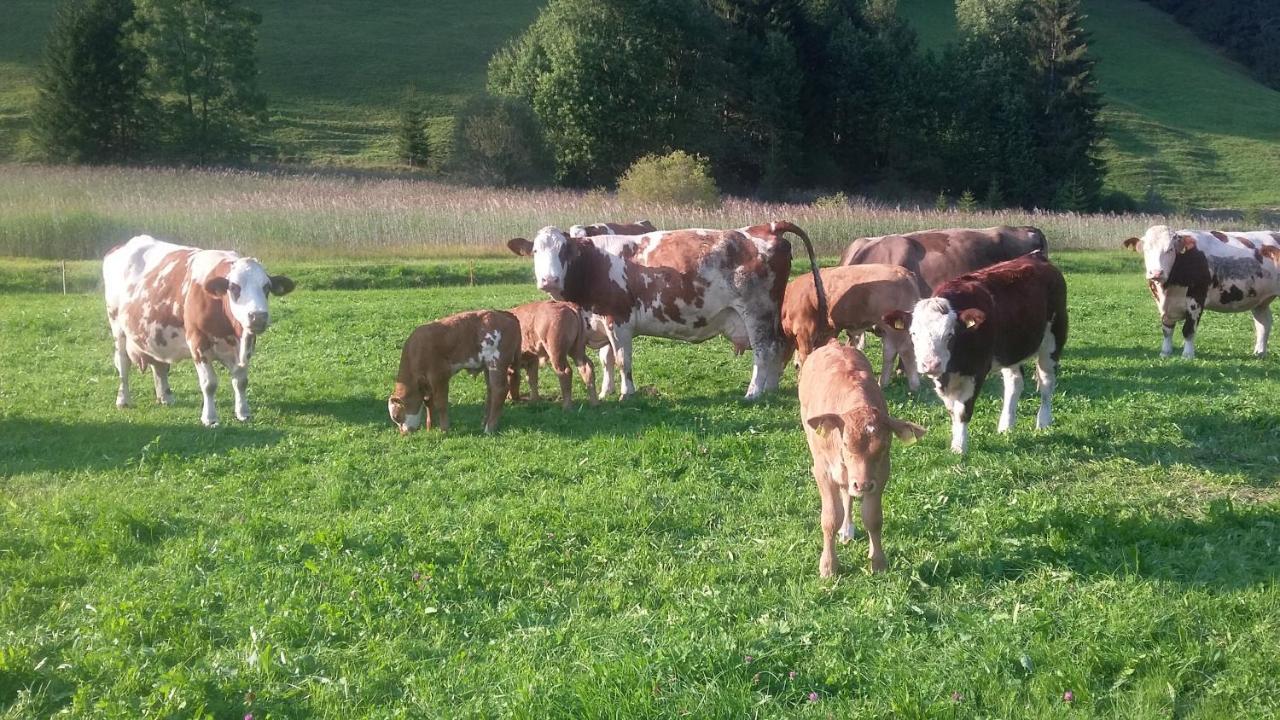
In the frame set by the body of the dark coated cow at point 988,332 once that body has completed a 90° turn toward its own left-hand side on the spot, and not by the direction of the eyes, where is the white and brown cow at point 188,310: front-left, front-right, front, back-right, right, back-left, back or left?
back-right

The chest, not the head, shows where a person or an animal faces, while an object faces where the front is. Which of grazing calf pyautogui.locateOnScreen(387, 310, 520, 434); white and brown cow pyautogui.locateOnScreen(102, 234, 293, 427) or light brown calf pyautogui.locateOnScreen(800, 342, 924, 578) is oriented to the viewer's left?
the grazing calf

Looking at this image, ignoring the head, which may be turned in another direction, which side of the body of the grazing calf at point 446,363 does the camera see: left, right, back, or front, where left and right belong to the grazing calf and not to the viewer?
left

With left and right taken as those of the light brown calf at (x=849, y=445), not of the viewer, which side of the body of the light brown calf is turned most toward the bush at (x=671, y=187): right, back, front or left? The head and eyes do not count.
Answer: back

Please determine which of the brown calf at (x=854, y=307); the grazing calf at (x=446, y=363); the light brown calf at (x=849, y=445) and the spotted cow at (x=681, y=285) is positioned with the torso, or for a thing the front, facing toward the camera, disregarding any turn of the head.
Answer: the light brown calf

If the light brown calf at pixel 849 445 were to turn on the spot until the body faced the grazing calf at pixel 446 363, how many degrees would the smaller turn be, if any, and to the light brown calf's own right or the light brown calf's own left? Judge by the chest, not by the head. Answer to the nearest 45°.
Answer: approximately 135° to the light brown calf's own right

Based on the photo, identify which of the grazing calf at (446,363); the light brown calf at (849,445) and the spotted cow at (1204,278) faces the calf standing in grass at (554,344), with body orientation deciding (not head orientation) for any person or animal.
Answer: the spotted cow

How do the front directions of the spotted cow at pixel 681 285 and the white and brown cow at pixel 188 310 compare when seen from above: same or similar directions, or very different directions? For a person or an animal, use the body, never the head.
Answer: very different directions

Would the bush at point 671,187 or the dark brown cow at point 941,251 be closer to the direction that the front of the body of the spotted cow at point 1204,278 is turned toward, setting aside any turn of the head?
the dark brown cow

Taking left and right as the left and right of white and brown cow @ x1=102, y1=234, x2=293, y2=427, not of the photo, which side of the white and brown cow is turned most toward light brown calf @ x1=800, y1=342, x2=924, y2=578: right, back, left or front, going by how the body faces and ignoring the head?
front

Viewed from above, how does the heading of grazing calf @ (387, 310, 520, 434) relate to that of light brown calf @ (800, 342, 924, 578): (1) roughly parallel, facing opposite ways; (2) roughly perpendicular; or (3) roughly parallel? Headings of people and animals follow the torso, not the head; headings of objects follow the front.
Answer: roughly perpendicular

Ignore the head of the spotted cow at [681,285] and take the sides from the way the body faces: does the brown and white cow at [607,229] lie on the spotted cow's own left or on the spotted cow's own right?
on the spotted cow's own right

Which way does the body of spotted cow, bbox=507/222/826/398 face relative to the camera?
to the viewer's left

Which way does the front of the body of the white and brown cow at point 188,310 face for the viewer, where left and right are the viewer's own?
facing the viewer and to the right of the viewer

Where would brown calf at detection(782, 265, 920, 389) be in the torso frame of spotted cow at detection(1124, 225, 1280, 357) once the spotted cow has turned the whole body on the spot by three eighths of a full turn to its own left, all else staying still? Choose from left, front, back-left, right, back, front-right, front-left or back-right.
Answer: back-right
